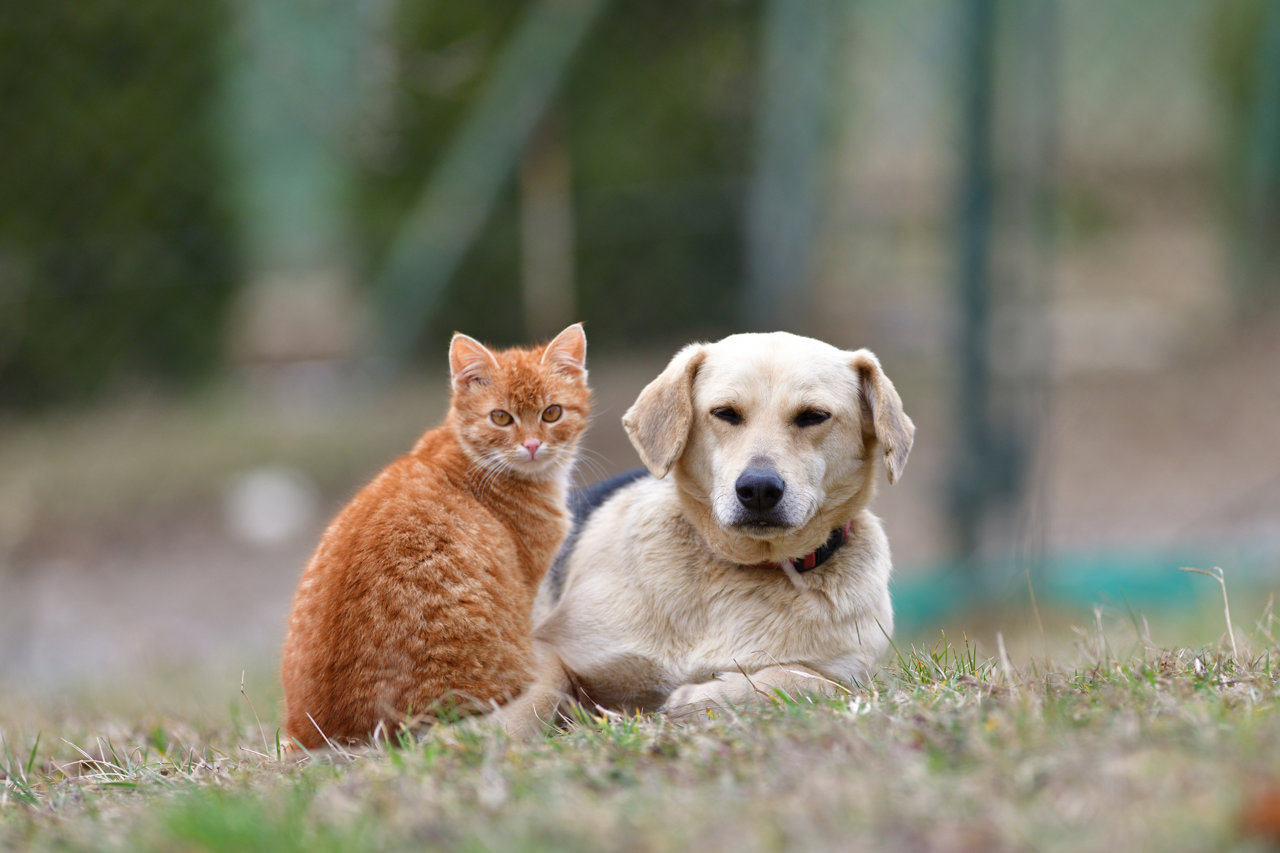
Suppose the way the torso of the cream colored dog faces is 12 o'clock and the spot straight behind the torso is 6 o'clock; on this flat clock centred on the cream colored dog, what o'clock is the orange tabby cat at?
The orange tabby cat is roughly at 4 o'clock from the cream colored dog.

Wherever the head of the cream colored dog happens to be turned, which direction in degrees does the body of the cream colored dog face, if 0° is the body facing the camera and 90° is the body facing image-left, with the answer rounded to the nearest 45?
approximately 315°
